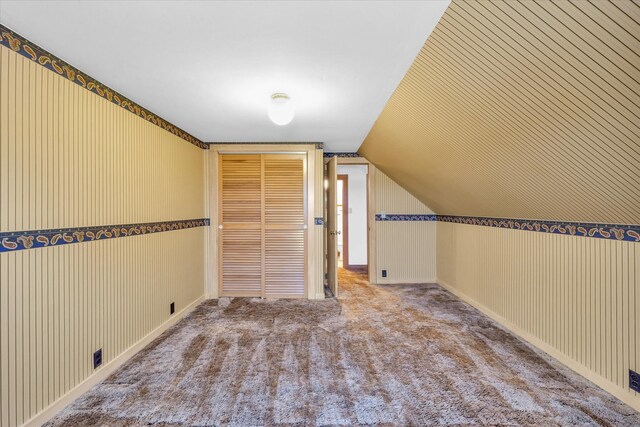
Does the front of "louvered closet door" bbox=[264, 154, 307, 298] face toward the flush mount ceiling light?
yes

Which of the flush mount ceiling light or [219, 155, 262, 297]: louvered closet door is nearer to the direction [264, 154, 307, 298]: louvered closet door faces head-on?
the flush mount ceiling light

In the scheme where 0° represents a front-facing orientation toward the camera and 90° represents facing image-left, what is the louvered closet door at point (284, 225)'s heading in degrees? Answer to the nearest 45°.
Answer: approximately 0°

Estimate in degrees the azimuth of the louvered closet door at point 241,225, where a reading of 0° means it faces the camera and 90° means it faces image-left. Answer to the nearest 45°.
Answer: approximately 0°

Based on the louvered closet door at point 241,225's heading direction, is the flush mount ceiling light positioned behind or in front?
in front

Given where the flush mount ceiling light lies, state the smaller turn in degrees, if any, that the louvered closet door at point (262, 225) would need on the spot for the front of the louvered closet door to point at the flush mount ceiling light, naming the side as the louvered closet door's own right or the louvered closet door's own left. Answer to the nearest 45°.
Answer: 0° — it already faces it

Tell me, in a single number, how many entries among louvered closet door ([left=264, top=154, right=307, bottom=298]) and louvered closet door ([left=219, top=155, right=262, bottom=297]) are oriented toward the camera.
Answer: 2

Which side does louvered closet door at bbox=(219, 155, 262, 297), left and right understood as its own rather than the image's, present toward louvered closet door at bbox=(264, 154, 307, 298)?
left
